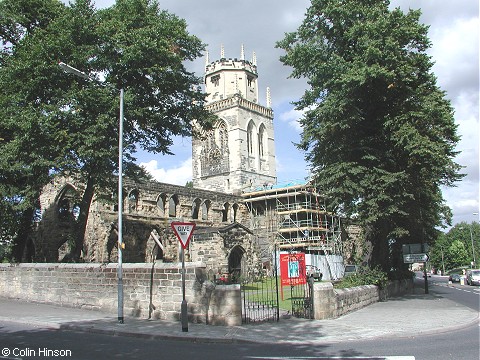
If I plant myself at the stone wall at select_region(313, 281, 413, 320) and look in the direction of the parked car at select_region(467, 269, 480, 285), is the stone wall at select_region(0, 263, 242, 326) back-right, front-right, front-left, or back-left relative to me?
back-left

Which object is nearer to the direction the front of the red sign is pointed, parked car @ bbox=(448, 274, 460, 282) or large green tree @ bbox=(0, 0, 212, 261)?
the large green tree

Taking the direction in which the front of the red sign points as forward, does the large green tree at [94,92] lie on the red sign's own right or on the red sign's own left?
on the red sign's own right

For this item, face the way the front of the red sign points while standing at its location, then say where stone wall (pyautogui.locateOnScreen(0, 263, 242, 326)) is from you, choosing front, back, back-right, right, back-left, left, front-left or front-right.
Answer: front-right

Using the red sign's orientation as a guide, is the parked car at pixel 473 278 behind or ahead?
behind

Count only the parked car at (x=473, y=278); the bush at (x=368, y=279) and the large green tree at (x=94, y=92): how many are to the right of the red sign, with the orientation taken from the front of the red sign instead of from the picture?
1

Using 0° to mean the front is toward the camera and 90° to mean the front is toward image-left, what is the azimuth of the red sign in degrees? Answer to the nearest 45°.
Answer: approximately 0°

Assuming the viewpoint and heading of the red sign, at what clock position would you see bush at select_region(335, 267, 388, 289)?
The bush is roughly at 8 o'clock from the red sign.
